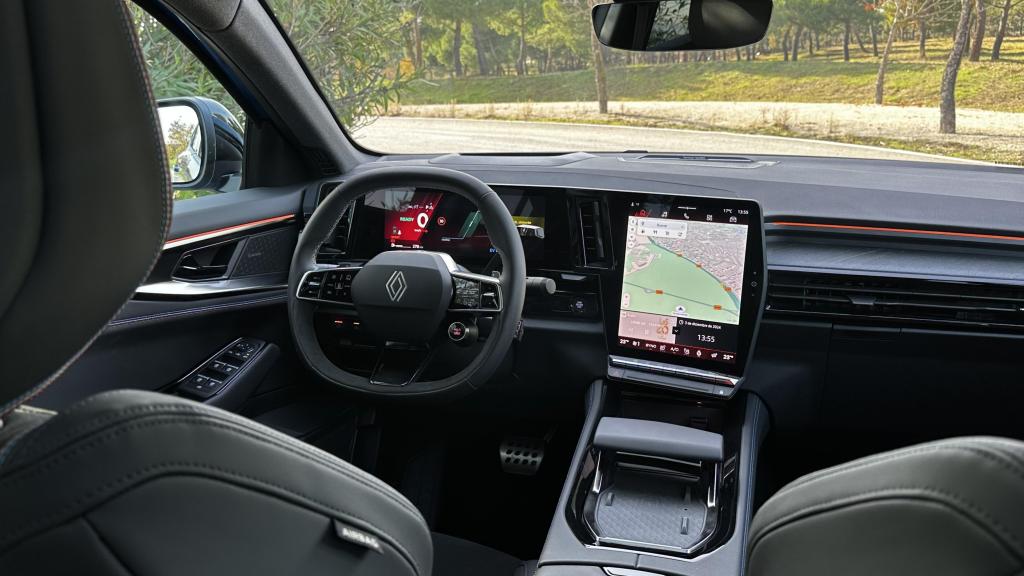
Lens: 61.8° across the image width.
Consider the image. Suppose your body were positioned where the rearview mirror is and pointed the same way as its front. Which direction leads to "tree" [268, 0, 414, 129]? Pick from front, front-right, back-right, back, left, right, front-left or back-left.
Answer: back-right

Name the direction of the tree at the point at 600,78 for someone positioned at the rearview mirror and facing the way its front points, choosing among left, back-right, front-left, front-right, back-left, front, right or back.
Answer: back

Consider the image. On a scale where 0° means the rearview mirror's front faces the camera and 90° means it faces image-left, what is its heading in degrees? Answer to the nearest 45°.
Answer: approximately 0°

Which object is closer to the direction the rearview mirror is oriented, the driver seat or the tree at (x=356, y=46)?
the driver seat

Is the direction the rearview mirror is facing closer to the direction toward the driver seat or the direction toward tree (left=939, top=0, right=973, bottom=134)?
the driver seat

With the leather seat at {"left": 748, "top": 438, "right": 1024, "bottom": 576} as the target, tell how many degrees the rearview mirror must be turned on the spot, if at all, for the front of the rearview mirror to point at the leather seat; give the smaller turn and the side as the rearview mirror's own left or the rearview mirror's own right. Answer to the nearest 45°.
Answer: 0° — it already faces it

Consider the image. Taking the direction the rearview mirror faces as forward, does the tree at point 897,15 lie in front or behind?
behind

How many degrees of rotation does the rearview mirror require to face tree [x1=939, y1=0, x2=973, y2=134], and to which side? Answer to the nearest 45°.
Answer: approximately 135° to its left
